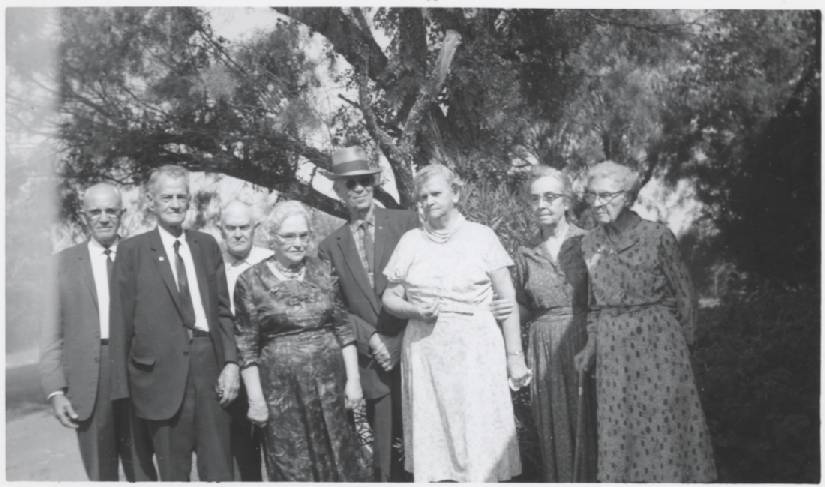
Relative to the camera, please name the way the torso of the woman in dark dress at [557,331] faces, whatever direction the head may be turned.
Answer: toward the camera

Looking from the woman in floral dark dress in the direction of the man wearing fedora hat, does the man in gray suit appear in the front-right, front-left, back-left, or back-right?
back-left

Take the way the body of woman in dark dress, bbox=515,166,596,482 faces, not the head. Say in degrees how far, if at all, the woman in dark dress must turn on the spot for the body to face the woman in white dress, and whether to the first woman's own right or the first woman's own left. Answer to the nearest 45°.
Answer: approximately 45° to the first woman's own right

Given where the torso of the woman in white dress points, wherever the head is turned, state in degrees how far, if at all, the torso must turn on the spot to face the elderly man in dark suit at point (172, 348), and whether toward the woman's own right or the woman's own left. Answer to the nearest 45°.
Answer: approximately 90° to the woman's own right

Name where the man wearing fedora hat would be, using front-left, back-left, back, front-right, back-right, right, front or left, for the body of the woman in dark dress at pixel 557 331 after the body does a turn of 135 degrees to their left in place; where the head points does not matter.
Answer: back-left

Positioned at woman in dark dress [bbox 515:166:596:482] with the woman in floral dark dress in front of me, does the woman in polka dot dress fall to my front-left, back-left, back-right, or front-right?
back-left

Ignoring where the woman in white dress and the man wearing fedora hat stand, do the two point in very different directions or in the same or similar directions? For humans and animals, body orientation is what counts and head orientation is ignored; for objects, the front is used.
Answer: same or similar directions

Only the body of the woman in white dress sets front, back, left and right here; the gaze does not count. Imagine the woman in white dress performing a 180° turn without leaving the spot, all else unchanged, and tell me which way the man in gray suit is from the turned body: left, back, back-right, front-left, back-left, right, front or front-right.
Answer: left

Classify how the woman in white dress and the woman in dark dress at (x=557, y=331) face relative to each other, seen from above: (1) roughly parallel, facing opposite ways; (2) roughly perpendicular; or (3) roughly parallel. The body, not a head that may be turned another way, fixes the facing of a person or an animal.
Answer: roughly parallel

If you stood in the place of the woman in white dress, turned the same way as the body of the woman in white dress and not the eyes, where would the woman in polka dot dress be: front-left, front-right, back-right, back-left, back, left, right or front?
left

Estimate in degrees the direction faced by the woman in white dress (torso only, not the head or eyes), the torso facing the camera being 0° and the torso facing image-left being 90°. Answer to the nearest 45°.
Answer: approximately 0°

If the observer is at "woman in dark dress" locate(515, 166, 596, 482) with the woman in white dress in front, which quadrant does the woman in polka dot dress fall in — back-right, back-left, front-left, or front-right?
back-left

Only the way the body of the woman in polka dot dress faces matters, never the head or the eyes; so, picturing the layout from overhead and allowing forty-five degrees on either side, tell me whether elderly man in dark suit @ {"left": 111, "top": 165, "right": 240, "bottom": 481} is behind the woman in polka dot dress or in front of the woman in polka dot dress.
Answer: in front

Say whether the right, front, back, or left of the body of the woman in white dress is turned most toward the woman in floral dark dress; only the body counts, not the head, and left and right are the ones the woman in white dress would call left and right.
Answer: right

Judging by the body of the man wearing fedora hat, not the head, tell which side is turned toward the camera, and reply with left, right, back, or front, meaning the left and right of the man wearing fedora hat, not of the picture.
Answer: front

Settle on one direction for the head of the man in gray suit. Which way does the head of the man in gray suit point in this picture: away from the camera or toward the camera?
toward the camera

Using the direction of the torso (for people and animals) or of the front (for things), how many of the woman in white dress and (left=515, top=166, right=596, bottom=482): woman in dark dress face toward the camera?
2
